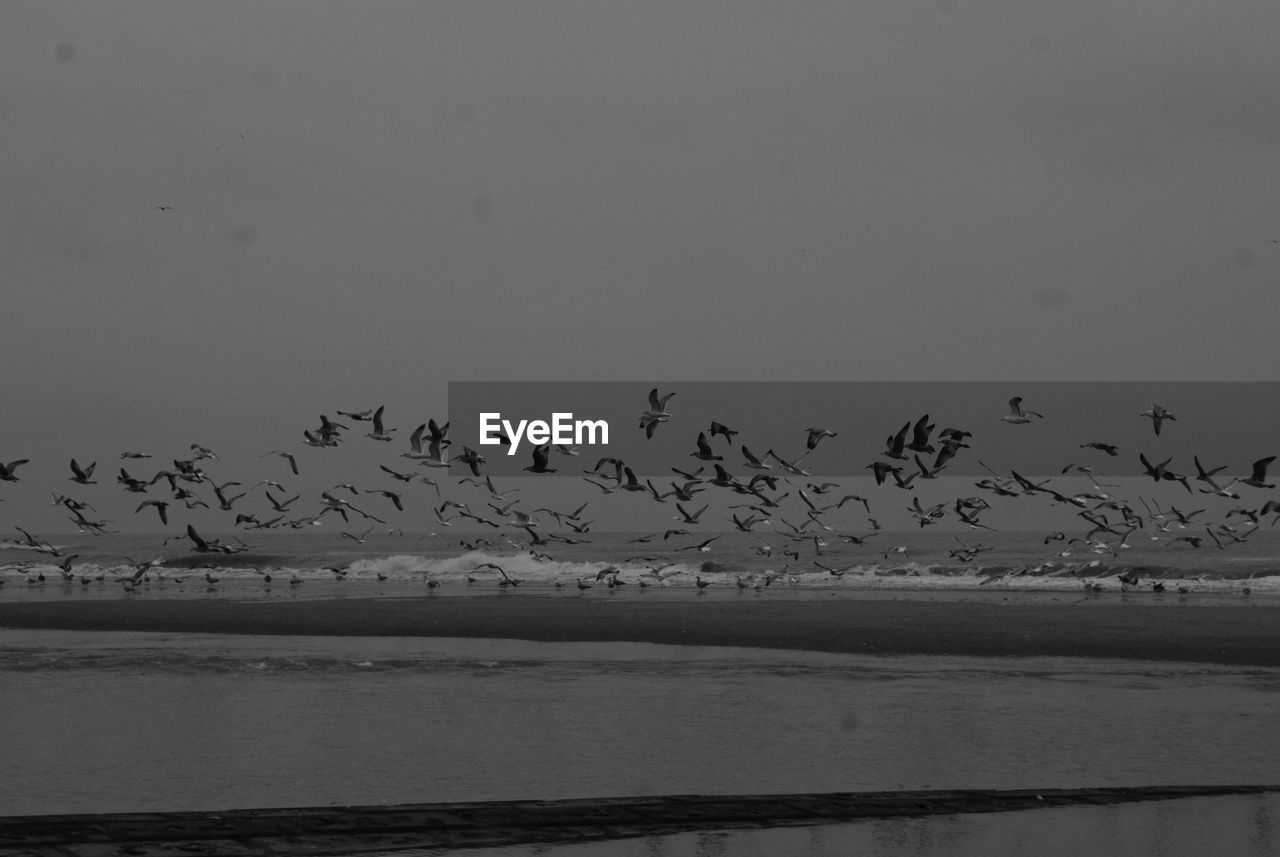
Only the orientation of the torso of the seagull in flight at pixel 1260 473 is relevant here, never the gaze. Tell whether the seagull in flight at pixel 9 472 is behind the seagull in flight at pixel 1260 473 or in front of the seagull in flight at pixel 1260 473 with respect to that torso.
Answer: in front

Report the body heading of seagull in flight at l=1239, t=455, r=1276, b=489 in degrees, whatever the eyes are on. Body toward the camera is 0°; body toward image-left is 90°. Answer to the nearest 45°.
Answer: approximately 90°
